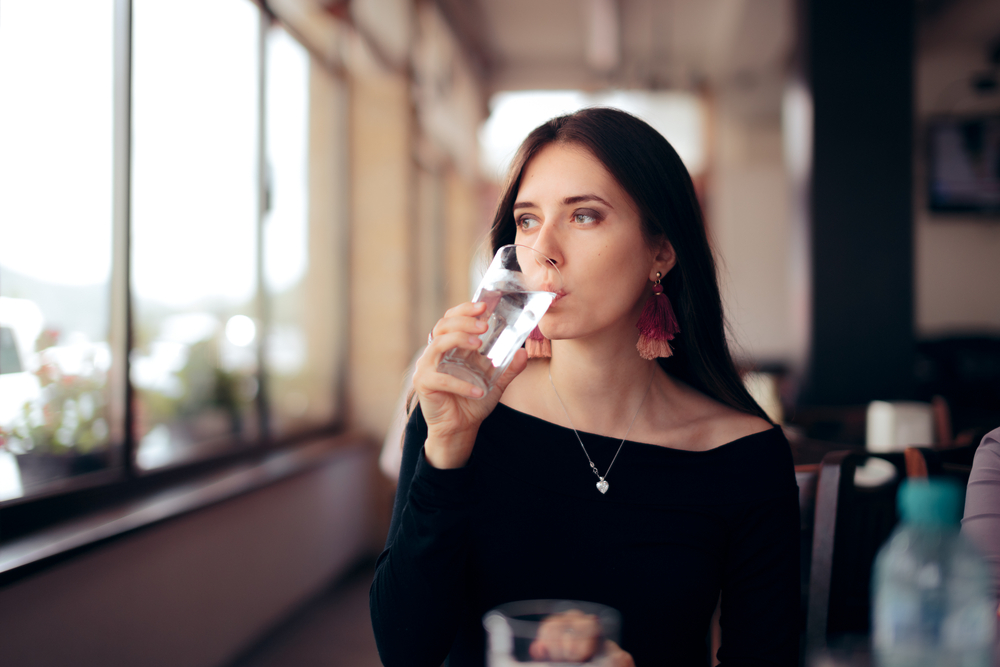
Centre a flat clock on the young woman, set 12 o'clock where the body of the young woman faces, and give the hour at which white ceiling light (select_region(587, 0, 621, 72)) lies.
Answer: The white ceiling light is roughly at 6 o'clock from the young woman.

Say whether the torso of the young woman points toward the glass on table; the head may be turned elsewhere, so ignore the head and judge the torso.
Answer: yes

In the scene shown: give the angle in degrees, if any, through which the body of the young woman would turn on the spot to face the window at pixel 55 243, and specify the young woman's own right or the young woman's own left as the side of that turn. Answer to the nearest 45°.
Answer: approximately 90° to the young woman's own right

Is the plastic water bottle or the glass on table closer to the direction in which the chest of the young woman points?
the glass on table

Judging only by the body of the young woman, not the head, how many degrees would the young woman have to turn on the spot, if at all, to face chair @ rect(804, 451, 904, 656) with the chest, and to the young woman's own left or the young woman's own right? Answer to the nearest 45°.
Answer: approximately 135° to the young woman's own left

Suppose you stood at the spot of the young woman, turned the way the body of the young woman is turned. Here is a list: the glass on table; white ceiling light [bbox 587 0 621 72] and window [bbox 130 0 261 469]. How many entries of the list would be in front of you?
1

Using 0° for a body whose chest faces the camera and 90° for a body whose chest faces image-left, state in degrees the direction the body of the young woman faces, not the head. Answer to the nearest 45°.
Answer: approximately 0°

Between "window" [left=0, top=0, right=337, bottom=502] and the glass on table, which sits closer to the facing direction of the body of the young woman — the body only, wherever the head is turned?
the glass on table

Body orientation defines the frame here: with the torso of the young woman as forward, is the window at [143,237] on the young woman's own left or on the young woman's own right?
on the young woman's own right

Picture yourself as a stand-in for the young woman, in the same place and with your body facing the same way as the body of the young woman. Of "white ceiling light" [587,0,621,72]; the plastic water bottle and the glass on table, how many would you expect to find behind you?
1
